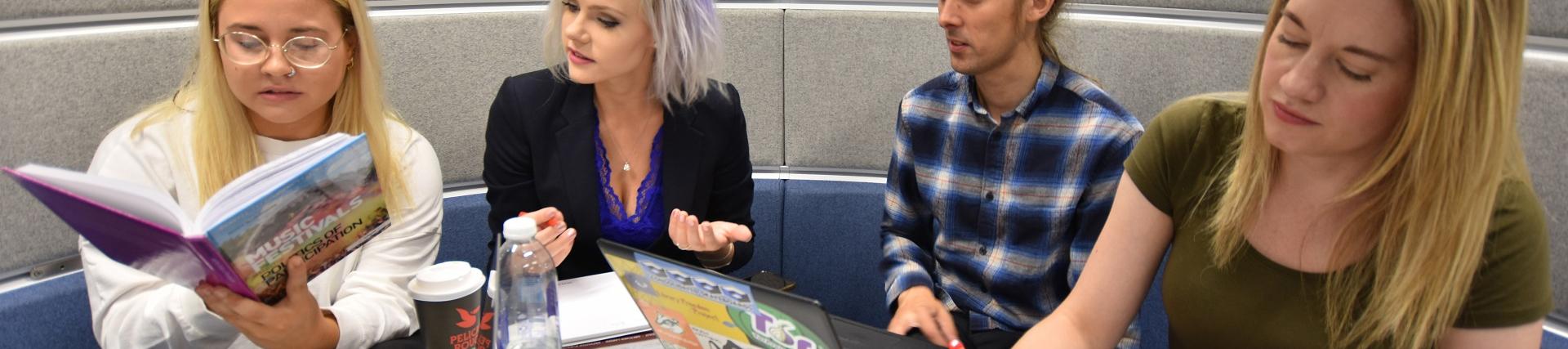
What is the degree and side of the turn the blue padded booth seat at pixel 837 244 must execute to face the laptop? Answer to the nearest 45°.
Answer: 0° — it already faces it

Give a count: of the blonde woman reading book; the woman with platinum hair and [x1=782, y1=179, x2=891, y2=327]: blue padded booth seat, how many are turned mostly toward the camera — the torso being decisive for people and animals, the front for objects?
3

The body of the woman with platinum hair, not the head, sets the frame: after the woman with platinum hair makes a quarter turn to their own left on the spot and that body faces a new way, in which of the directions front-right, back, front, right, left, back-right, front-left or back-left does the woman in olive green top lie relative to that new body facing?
front-right

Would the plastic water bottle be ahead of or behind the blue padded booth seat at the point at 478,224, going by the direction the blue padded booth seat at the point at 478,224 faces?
ahead

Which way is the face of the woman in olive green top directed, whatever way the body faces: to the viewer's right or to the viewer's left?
to the viewer's left

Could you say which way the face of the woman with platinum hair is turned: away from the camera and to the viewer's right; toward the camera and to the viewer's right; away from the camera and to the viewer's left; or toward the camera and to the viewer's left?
toward the camera and to the viewer's left

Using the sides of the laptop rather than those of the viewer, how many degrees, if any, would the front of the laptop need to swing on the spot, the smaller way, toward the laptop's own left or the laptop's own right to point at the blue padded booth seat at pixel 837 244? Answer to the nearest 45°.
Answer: approximately 45° to the laptop's own left

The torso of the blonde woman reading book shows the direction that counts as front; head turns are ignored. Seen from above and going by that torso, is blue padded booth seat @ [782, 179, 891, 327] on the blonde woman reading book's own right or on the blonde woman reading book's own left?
on the blonde woman reading book's own left

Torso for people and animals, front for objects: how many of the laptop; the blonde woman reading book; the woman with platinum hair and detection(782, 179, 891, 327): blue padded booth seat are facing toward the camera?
3
